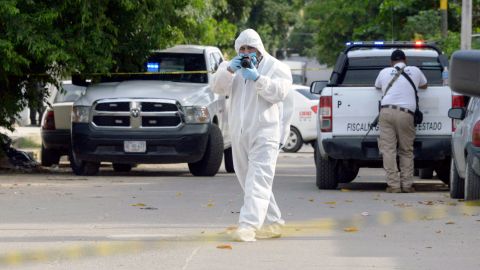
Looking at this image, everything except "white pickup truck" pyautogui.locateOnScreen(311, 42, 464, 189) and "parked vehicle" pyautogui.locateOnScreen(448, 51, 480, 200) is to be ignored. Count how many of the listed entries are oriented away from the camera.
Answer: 2

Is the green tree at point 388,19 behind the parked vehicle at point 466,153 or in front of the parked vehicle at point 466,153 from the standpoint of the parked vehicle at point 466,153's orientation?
in front

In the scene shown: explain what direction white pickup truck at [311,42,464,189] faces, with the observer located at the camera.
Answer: facing away from the viewer

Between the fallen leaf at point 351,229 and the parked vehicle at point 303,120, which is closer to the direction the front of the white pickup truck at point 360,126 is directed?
the parked vehicle

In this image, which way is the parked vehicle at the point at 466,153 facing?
away from the camera

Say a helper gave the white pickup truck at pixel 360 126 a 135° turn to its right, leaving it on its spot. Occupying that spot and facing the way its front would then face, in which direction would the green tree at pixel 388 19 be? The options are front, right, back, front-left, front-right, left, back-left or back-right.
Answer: back-left

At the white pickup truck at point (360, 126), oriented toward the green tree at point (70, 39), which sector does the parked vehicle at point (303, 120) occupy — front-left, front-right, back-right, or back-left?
front-right

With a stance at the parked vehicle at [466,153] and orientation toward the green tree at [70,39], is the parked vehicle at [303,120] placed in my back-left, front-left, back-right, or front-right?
front-right

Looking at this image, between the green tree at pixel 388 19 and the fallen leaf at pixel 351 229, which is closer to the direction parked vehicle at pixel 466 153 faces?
the green tree

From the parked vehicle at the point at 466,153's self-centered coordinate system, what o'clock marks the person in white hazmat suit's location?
The person in white hazmat suit is roughly at 7 o'clock from the parked vehicle.
